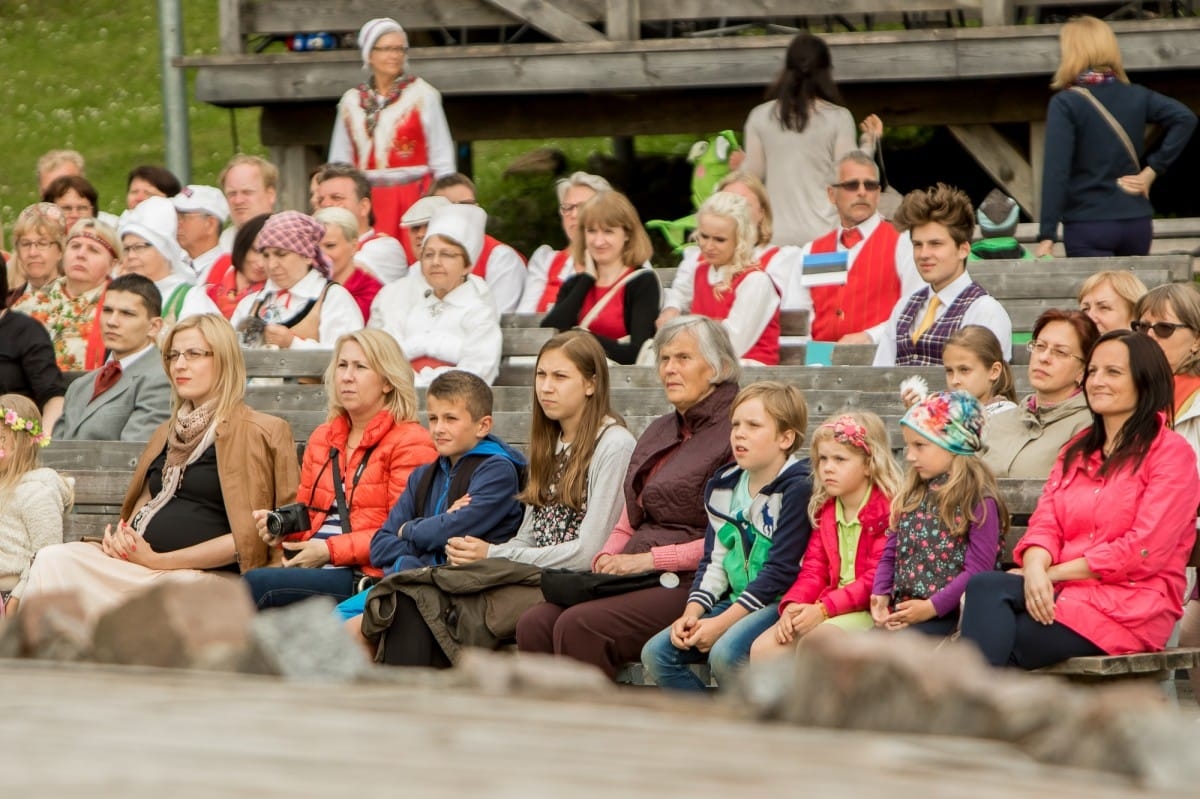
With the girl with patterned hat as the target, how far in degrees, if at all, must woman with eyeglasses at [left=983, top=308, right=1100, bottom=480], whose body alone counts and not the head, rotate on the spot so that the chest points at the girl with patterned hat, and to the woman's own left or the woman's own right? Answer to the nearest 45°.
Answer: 0° — they already face them

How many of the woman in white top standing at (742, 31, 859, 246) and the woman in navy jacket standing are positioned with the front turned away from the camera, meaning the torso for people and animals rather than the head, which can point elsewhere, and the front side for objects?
2

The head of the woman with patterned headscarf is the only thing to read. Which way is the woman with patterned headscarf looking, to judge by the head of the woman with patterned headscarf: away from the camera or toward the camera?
toward the camera

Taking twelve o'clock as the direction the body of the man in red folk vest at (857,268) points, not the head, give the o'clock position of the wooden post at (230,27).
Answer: The wooden post is roughly at 3 o'clock from the man in red folk vest.

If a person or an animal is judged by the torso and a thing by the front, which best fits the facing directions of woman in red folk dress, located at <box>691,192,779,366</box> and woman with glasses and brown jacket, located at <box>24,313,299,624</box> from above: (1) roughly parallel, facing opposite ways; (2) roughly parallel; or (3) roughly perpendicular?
roughly parallel

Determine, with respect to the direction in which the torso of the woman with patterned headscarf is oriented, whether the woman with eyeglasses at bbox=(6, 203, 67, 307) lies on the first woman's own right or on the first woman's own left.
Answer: on the first woman's own right

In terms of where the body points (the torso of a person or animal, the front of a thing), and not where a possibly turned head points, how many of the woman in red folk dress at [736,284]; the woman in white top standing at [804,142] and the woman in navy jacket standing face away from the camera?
2

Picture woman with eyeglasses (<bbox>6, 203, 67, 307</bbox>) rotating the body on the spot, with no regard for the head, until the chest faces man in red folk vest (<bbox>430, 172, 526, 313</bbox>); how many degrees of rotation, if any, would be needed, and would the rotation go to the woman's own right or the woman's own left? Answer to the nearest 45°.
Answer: approximately 135° to the woman's own left

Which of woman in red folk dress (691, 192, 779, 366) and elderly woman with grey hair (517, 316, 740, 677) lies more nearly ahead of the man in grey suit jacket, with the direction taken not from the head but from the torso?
the elderly woman with grey hair

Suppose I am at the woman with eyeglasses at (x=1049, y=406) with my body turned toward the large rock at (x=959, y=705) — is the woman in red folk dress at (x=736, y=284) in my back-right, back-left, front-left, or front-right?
back-right

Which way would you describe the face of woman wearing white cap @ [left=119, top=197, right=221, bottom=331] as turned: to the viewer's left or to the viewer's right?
to the viewer's left

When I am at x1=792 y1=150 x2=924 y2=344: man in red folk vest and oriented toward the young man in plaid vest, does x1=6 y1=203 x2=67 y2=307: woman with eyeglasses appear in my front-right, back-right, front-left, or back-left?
back-right

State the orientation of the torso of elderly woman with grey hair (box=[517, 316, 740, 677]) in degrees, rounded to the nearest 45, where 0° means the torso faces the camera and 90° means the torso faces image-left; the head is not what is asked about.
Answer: approximately 45°

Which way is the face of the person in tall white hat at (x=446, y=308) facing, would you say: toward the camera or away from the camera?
toward the camera

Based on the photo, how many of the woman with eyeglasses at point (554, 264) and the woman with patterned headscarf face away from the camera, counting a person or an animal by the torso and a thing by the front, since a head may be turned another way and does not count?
0

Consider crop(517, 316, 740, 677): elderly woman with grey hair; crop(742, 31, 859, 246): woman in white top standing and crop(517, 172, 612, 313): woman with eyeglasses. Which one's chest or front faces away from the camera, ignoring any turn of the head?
the woman in white top standing
